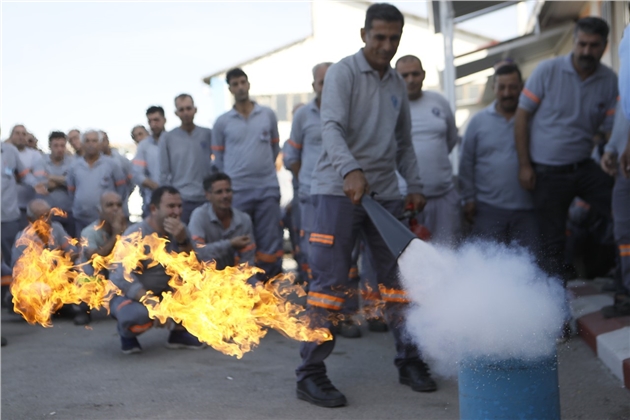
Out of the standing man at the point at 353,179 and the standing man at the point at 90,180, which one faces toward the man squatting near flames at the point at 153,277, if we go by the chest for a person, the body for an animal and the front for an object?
the standing man at the point at 90,180

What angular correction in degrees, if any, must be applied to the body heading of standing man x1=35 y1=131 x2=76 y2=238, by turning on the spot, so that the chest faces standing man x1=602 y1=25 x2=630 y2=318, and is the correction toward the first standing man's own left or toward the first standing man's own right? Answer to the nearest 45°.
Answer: approximately 45° to the first standing man's own left

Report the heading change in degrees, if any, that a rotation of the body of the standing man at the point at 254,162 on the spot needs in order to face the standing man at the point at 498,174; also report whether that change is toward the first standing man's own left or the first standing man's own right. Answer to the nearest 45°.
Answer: approximately 45° to the first standing man's own left

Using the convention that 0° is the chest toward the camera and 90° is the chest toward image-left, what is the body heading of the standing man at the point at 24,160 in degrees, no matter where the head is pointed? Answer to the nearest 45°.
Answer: approximately 315°

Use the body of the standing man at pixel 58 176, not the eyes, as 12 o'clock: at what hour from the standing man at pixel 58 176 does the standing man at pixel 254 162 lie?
the standing man at pixel 254 162 is roughly at 11 o'clock from the standing man at pixel 58 176.

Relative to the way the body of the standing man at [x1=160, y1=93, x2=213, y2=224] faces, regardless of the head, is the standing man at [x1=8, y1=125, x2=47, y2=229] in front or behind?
behind

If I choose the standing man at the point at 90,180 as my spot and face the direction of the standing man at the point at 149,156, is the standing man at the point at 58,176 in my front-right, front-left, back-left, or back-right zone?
back-left

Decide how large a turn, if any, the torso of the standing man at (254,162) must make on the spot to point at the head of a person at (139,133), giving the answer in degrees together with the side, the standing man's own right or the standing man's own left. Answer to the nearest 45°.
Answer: approximately 180°
